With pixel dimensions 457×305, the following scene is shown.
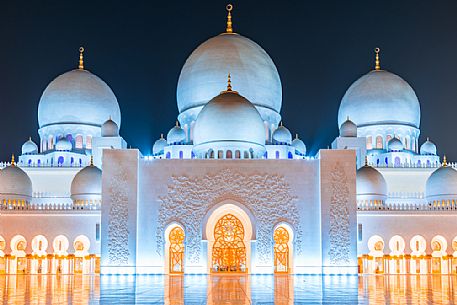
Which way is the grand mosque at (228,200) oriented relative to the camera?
toward the camera
